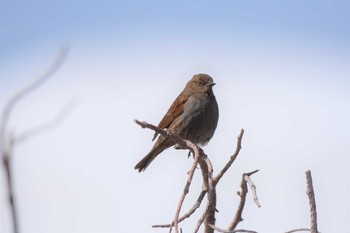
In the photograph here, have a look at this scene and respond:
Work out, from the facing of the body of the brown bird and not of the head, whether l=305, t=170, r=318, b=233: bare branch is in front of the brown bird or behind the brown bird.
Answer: in front

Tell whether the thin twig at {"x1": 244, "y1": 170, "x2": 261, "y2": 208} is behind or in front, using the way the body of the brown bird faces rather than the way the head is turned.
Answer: in front

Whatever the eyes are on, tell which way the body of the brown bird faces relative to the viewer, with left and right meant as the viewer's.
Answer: facing the viewer and to the right of the viewer
